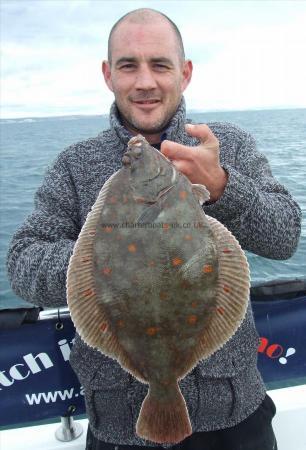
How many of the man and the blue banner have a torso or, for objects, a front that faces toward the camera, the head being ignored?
2

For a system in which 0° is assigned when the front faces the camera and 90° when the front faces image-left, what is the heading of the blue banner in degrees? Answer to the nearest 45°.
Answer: approximately 0°

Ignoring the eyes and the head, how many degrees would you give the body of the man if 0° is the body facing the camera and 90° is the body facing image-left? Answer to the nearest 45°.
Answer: approximately 0°
